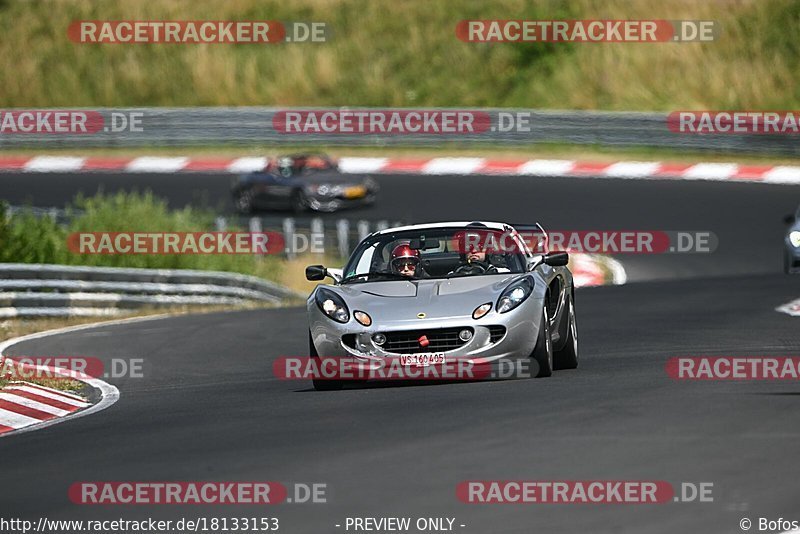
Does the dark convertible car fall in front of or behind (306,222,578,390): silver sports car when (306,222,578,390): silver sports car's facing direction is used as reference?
behind

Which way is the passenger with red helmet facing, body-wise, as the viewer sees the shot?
toward the camera

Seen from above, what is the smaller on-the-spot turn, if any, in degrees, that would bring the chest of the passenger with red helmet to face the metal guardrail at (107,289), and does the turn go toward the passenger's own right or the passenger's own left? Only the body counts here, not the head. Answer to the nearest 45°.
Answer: approximately 135° to the passenger's own right

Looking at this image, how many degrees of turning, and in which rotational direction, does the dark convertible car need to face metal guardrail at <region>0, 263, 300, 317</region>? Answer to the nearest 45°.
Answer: approximately 45° to its right

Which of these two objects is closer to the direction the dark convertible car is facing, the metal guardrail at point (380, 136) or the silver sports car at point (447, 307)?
the silver sports car

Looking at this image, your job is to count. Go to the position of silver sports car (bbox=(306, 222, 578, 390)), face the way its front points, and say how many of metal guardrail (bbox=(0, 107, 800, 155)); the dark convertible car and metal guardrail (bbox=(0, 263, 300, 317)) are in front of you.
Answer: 0

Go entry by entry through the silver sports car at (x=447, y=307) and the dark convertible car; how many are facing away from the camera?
0

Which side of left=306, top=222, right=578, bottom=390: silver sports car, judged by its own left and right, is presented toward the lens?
front

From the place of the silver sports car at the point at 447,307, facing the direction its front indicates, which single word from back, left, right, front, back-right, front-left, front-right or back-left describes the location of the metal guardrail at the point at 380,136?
back

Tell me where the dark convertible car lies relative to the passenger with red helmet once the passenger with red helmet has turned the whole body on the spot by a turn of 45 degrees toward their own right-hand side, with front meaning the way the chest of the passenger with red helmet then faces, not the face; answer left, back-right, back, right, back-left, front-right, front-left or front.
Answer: back-right

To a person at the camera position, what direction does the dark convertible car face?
facing the viewer and to the right of the viewer

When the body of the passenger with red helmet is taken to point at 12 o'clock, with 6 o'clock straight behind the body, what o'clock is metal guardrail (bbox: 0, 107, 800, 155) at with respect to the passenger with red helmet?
The metal guardrail is roughly at 6 o'clock from the passenger with red helmet.

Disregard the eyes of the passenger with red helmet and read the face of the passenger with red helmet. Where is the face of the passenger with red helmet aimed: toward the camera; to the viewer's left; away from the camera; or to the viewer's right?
toward the camera
